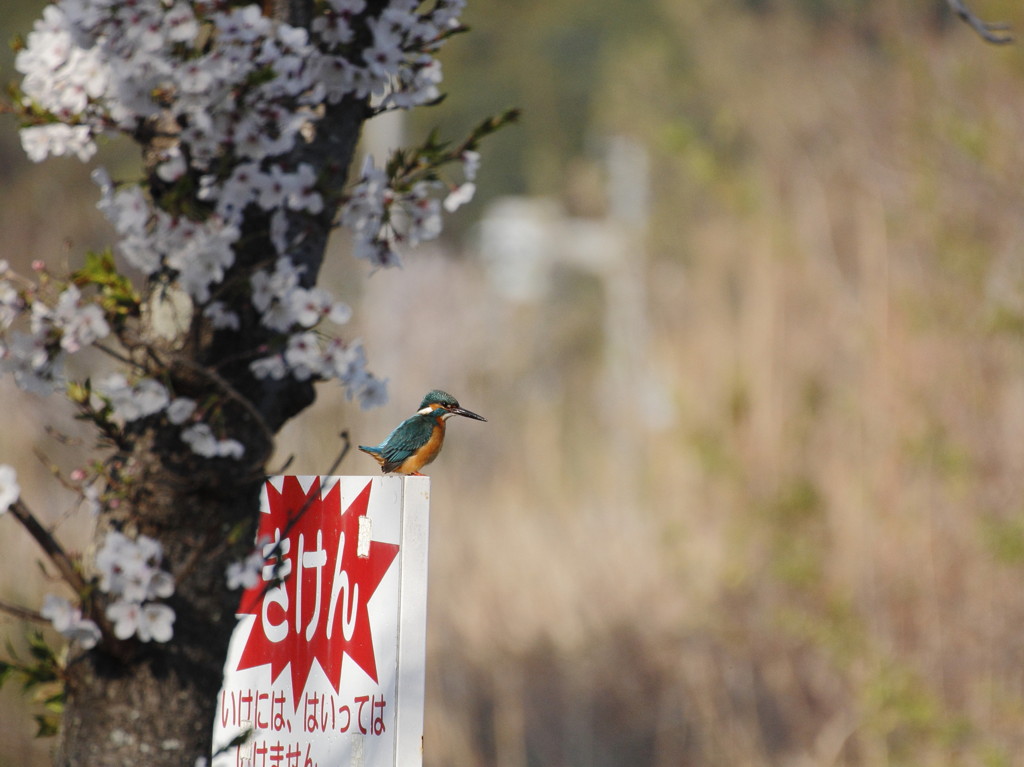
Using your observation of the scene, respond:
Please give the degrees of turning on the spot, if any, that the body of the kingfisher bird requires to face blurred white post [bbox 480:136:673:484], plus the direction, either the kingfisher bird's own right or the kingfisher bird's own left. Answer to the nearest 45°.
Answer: approximately 90° to the kingfisher bird's own left

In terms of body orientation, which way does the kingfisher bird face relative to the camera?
to the viewer's right
